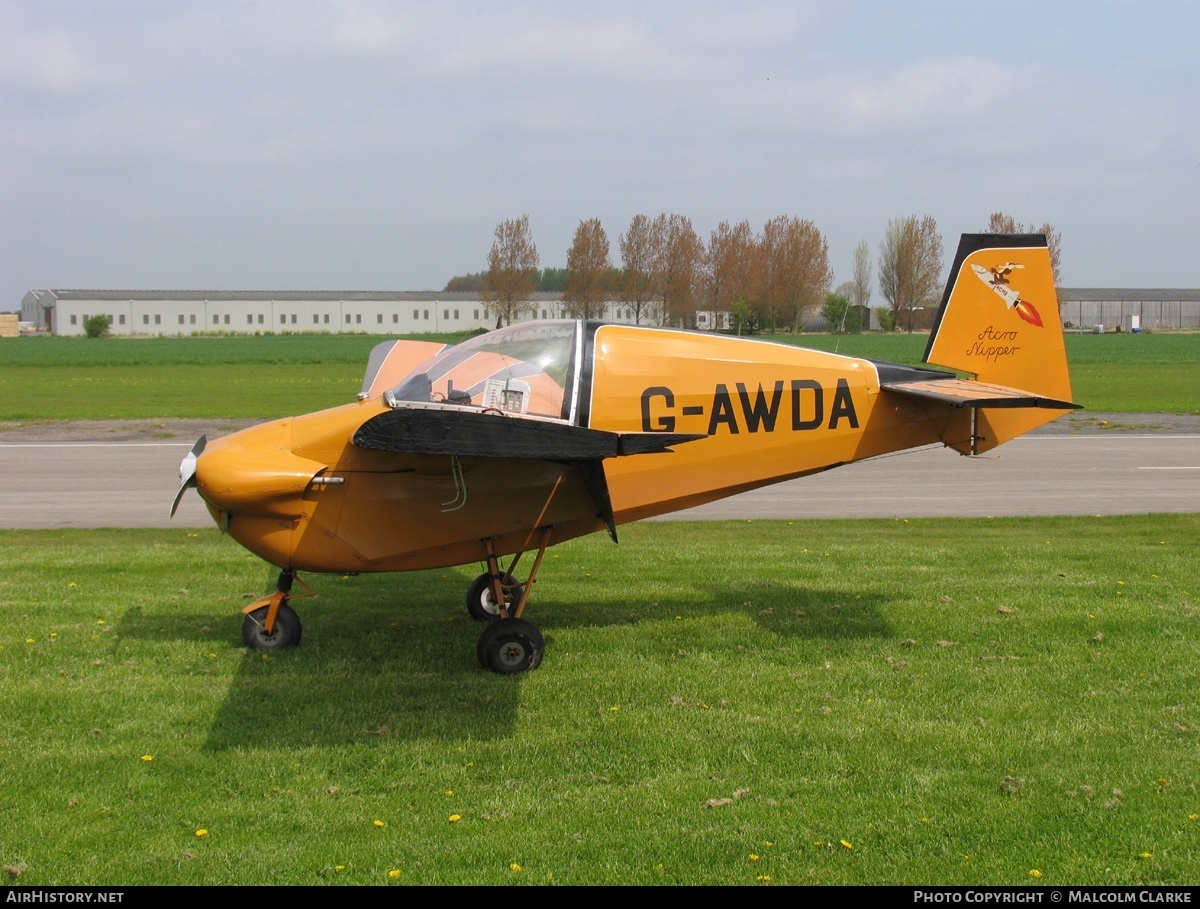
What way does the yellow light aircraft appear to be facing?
to the viewer's left
